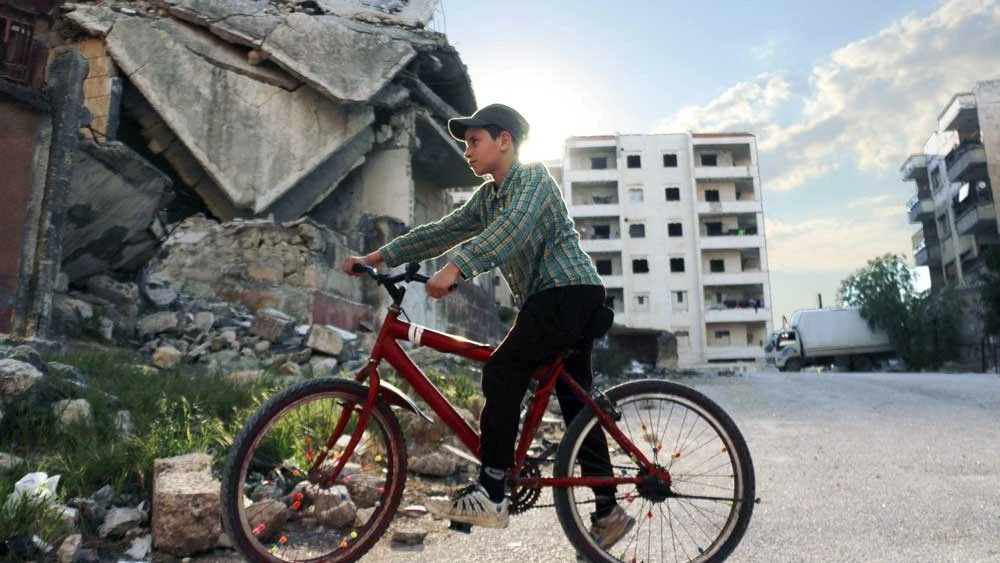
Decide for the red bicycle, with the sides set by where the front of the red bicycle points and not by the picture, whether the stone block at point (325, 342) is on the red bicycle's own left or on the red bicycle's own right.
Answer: on the red bicycle's own right

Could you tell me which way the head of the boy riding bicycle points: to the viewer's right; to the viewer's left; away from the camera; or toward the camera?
to the viewer's left

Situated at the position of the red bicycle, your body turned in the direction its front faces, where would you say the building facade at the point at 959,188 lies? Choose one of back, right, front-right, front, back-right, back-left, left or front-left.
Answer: back-right

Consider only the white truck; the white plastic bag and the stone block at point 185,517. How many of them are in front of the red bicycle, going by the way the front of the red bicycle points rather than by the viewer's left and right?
2

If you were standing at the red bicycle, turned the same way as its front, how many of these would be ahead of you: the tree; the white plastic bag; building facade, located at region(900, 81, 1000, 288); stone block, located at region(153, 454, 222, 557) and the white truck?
2

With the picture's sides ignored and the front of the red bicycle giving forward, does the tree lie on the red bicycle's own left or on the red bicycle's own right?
on the red bicycle's own right

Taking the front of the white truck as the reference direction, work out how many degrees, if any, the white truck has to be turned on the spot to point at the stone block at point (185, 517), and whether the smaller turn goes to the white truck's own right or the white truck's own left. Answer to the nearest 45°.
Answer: approximately 90° to the white truck's own left

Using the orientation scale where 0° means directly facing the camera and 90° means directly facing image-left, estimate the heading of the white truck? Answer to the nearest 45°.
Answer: approximately 90°

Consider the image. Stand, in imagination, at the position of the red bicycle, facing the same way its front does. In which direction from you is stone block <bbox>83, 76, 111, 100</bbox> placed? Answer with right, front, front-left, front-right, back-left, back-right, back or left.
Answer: front-right

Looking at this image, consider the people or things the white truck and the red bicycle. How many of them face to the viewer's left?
2

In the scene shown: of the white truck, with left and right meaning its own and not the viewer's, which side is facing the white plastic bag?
left

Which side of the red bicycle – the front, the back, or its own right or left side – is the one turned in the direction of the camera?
left

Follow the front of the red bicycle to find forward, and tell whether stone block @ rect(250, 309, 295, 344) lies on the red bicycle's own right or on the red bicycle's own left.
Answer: on the red bicycle's own right
